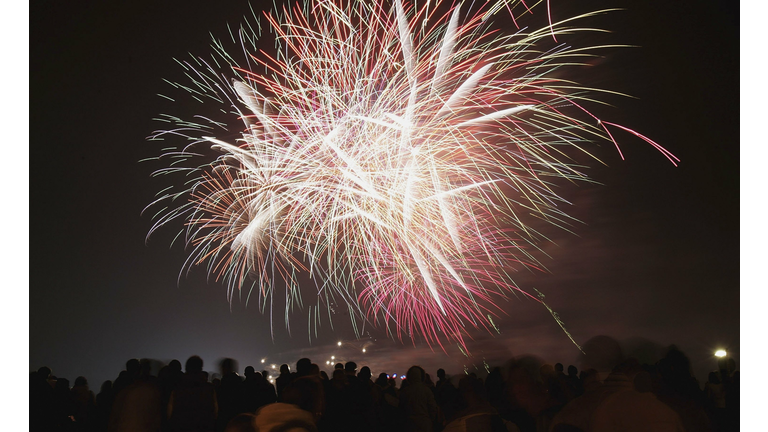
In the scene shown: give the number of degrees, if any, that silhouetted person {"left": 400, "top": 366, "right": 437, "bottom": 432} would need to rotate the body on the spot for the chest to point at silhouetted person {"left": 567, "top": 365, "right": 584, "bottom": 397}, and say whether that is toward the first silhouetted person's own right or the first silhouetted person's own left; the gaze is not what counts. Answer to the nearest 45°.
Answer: approximately 90° to the first silhouetted person's own right

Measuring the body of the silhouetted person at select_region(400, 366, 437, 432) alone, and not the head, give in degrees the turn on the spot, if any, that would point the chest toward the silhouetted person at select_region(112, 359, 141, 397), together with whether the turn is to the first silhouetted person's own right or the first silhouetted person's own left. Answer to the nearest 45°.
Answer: approximately 90° to the first silhouetted person's own left

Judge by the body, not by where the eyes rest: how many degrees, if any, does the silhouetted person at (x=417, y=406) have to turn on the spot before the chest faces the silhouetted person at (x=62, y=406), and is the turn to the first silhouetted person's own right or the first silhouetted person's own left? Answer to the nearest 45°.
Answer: approximately 90° to the first silhouetted person's own left

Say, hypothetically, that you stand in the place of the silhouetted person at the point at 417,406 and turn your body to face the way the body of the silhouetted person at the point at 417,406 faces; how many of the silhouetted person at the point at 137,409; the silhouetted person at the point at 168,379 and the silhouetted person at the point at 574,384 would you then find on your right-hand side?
1

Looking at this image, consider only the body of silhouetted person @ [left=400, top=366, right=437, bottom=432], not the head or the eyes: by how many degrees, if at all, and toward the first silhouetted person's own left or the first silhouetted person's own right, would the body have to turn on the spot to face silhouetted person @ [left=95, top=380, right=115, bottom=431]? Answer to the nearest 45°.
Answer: approximately 90° to the first silhouetted person's own left

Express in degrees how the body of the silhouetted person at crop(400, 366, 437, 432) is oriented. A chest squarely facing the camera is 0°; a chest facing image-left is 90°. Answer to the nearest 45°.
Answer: approximately 180°

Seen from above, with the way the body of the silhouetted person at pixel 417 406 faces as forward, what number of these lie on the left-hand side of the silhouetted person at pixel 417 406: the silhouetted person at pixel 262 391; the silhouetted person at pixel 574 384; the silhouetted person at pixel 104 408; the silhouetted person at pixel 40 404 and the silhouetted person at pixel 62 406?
4

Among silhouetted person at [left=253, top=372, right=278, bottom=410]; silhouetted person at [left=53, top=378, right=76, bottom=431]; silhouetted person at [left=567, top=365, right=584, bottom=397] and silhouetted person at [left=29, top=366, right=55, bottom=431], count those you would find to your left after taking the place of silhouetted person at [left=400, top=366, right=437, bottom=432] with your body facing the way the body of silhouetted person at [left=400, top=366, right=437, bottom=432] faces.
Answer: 3

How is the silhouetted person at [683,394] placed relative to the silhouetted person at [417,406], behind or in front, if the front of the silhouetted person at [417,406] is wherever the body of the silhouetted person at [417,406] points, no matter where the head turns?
behind

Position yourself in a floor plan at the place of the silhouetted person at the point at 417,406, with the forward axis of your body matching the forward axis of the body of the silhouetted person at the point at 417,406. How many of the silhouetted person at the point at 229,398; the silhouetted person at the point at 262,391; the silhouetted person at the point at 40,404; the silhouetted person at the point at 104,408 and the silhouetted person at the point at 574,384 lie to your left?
4

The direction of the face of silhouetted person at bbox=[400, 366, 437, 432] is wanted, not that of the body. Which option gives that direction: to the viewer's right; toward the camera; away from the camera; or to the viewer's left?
away from the camera

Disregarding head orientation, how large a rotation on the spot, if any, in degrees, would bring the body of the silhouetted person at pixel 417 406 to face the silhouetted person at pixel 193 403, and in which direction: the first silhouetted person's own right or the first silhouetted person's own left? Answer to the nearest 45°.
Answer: approximately 135° to the first silhouetted person's own left

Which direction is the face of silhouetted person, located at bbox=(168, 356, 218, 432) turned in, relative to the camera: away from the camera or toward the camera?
away from the camera

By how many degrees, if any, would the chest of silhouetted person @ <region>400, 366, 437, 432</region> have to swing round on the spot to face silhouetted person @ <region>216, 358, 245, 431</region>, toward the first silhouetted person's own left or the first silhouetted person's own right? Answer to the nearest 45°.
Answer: approximately 90° to the first silhouetted person's own left

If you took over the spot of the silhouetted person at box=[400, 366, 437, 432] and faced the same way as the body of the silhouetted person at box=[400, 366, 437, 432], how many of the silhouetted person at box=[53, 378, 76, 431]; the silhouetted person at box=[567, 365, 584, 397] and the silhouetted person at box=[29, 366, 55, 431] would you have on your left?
2
